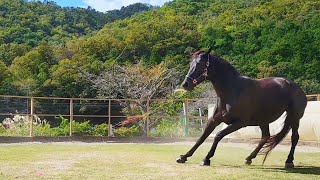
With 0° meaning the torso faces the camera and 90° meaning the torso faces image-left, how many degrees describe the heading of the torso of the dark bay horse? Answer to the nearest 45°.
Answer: approximately 90°

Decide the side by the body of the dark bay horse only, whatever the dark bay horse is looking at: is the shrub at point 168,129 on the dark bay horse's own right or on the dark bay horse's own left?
on the dark bay horse's own right

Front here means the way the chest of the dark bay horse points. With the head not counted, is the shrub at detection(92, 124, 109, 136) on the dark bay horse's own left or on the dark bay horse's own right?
on the dark bay horse's own right

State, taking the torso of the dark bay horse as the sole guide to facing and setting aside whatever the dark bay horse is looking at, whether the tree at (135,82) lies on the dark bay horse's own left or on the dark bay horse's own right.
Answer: on the dark bay horse's own right
